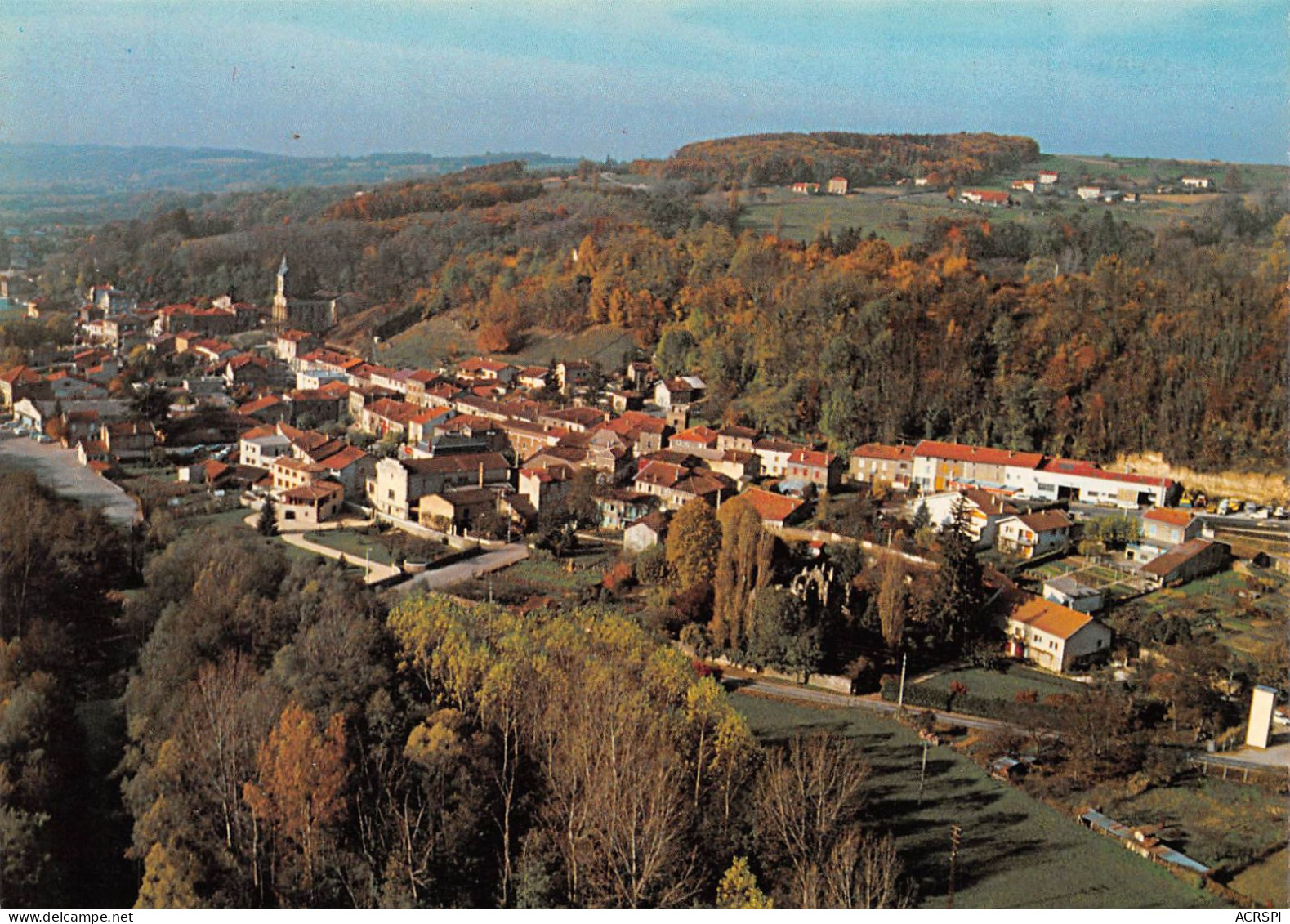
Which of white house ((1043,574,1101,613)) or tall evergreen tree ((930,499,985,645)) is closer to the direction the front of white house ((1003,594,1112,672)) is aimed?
the tall evergreen tree

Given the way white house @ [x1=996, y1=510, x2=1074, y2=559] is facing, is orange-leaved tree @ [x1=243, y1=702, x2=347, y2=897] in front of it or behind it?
in front

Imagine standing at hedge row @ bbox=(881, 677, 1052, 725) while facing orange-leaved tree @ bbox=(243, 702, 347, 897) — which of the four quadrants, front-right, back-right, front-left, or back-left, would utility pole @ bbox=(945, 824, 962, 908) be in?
front-left

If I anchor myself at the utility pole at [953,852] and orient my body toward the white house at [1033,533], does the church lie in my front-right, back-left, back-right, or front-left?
front-left

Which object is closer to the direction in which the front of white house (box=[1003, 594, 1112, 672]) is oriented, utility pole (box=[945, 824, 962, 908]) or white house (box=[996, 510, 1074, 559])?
the utility pole

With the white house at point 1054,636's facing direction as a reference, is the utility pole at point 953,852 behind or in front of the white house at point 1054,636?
in front

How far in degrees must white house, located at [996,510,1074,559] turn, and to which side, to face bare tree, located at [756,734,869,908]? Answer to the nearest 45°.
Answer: approximately 45° to its left

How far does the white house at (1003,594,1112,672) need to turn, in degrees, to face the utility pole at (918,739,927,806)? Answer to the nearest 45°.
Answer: approximately 45° to its left

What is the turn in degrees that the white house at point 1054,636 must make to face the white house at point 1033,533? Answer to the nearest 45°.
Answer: approximately 135° to its right

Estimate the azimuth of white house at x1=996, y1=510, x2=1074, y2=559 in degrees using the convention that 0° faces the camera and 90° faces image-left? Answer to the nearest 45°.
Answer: approximately 45°

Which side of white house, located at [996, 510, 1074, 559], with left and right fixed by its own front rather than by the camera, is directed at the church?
right

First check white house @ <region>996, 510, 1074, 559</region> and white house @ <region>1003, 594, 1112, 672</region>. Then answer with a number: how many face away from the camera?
0

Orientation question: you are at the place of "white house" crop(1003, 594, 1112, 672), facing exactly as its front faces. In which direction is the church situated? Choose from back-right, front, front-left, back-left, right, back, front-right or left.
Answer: right

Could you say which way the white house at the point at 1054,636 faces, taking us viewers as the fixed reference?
facing the viewer and to the left of the viewer
